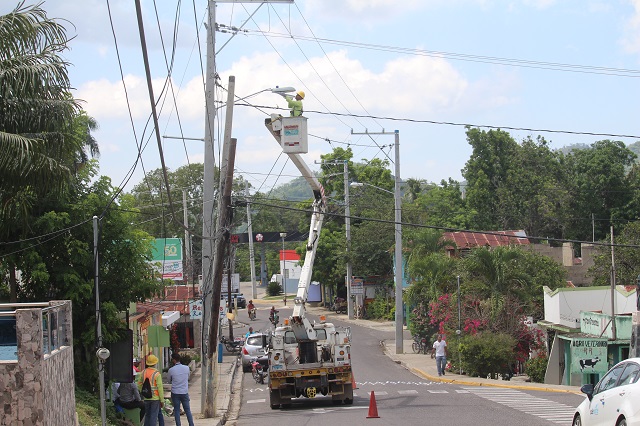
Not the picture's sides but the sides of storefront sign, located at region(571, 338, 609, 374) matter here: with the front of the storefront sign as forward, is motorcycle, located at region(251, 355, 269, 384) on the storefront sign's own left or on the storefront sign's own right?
on the storefront sign's own right

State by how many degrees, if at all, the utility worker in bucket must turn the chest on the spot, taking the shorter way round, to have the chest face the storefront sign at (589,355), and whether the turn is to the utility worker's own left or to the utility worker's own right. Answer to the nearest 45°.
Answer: approximately 135° to the utility worker's own right

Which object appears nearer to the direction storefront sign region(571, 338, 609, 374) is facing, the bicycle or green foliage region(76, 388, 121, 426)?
the green foliage

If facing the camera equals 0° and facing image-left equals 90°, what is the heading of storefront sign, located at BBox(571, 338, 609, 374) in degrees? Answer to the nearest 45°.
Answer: approximately 0°

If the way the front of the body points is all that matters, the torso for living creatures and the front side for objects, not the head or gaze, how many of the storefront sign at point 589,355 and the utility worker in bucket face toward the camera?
1

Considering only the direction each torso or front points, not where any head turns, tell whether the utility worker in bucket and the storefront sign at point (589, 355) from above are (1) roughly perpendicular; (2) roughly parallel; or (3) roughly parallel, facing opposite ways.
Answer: roughly perpendicular

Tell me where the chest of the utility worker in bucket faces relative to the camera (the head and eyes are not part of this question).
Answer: to the viewer's left
